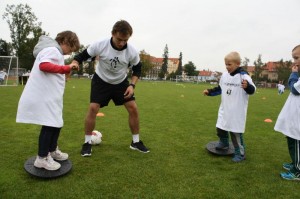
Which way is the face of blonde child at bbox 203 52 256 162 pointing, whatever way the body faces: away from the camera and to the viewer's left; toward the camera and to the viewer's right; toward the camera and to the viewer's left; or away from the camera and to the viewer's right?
toward the camera and to the viewer's left

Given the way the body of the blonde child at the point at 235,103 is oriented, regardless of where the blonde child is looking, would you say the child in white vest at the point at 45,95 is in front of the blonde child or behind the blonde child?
in front

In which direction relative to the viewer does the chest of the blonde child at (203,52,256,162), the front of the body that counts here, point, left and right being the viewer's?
facing the viewer and to the left of the viewer

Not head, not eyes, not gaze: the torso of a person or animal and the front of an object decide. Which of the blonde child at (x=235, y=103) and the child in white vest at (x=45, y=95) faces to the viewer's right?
the child in white vest

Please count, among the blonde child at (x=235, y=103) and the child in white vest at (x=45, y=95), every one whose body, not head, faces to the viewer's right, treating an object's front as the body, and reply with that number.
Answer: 1

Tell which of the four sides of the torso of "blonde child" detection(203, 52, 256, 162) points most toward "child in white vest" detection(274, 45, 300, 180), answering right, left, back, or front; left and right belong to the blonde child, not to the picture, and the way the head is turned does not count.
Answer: left

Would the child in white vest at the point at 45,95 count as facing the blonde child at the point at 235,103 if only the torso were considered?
yes

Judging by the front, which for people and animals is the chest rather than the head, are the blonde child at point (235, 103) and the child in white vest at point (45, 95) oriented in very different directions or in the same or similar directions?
very different directions

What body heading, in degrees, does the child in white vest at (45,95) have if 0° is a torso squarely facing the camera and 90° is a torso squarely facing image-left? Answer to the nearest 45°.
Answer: approximately 270°
